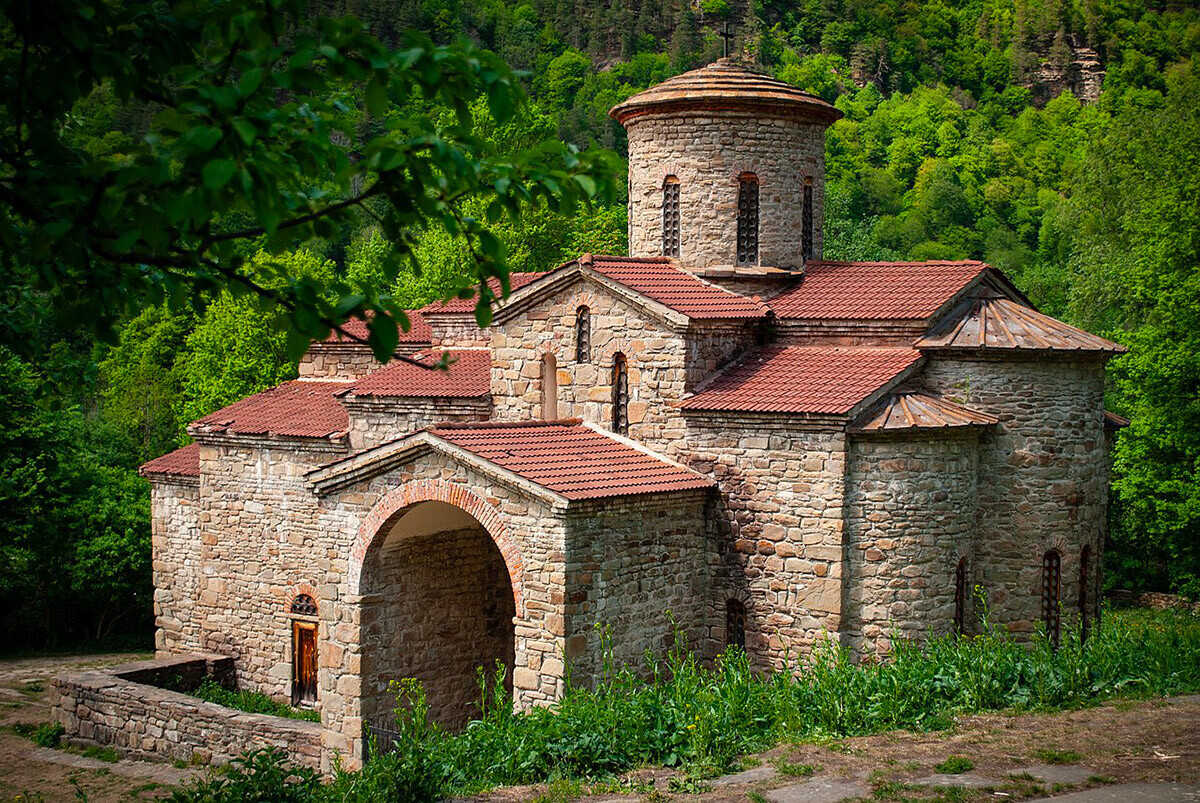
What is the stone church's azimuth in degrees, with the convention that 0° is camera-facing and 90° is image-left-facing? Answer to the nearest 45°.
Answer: approximately 45°

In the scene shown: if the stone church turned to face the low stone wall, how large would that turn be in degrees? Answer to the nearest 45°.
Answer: approximately 45° to its right
